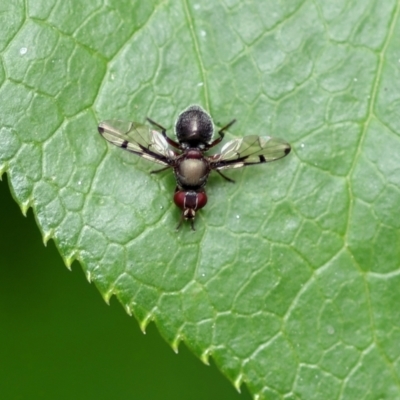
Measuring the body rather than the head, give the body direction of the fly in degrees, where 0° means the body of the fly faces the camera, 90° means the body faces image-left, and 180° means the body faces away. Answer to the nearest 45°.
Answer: approximately 0°
